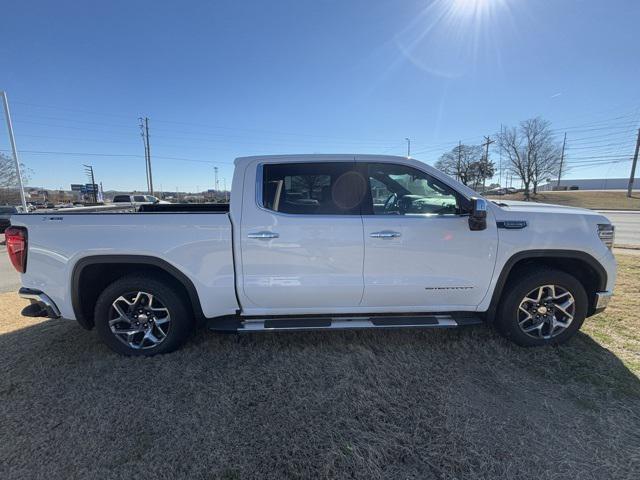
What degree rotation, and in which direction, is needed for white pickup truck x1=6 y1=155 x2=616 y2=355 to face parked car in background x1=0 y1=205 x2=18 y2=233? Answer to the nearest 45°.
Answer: approximately 135° to its left

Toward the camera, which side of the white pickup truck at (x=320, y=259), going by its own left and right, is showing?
right
